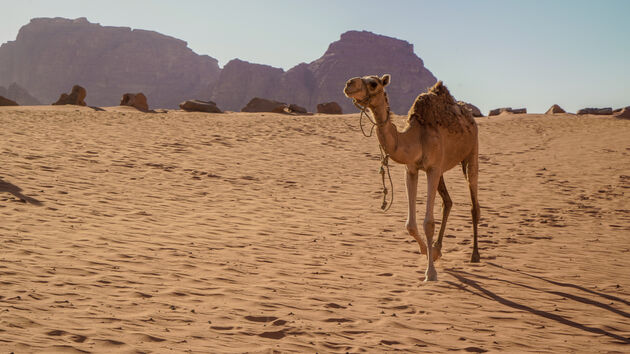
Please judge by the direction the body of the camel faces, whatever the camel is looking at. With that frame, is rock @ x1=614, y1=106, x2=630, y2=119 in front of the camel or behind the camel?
behind

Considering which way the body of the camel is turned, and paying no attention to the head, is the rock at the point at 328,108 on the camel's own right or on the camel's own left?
on the camel's own right

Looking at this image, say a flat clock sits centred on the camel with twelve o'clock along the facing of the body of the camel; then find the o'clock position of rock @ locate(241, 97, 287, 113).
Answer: The rock is roughly at 4 o'clock from the camel.

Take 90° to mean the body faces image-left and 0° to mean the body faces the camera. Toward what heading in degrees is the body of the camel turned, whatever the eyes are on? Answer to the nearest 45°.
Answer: approximately 45°

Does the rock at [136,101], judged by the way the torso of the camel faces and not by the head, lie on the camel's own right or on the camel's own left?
on the camel's own right

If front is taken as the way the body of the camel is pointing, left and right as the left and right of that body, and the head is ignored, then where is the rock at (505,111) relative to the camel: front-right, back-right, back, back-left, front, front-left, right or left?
back-right

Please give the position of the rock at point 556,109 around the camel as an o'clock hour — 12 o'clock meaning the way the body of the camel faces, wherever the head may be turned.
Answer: The rock is roughly at 5 o'clock from the camel.

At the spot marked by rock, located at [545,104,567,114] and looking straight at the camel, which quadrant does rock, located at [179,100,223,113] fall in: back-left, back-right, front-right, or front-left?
front-right

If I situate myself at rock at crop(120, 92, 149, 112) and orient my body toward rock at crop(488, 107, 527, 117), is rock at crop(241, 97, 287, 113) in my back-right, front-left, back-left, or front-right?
front-left

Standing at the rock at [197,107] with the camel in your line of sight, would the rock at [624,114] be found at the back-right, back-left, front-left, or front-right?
front-left

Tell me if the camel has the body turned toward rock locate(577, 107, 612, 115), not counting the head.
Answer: no

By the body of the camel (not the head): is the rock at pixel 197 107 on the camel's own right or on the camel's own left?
on the camel's own right
